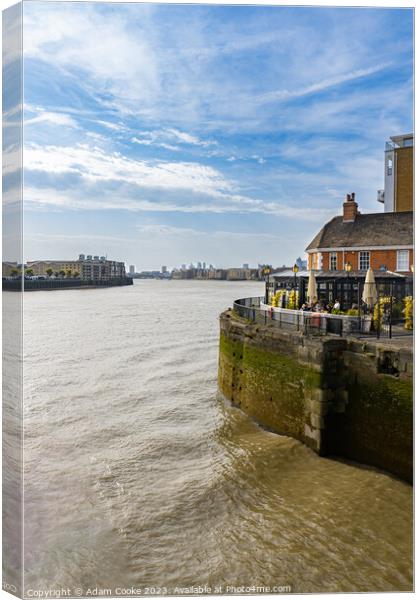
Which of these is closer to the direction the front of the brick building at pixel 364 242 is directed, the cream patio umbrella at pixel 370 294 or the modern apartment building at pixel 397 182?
the cream patio umbrella

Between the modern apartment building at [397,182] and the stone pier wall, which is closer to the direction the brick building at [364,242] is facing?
the stone pier wall

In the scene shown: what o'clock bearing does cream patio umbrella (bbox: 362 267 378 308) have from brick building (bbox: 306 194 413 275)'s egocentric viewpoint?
The cream patio umbrella is roughly at 12 o'clock from the brick building.

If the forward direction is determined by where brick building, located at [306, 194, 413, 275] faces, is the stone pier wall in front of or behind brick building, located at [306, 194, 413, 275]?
in front

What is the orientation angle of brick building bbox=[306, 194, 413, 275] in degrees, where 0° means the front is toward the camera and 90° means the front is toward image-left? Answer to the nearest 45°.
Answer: approximately 0°

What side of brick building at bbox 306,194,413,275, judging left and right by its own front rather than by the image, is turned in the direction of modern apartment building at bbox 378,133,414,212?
back
